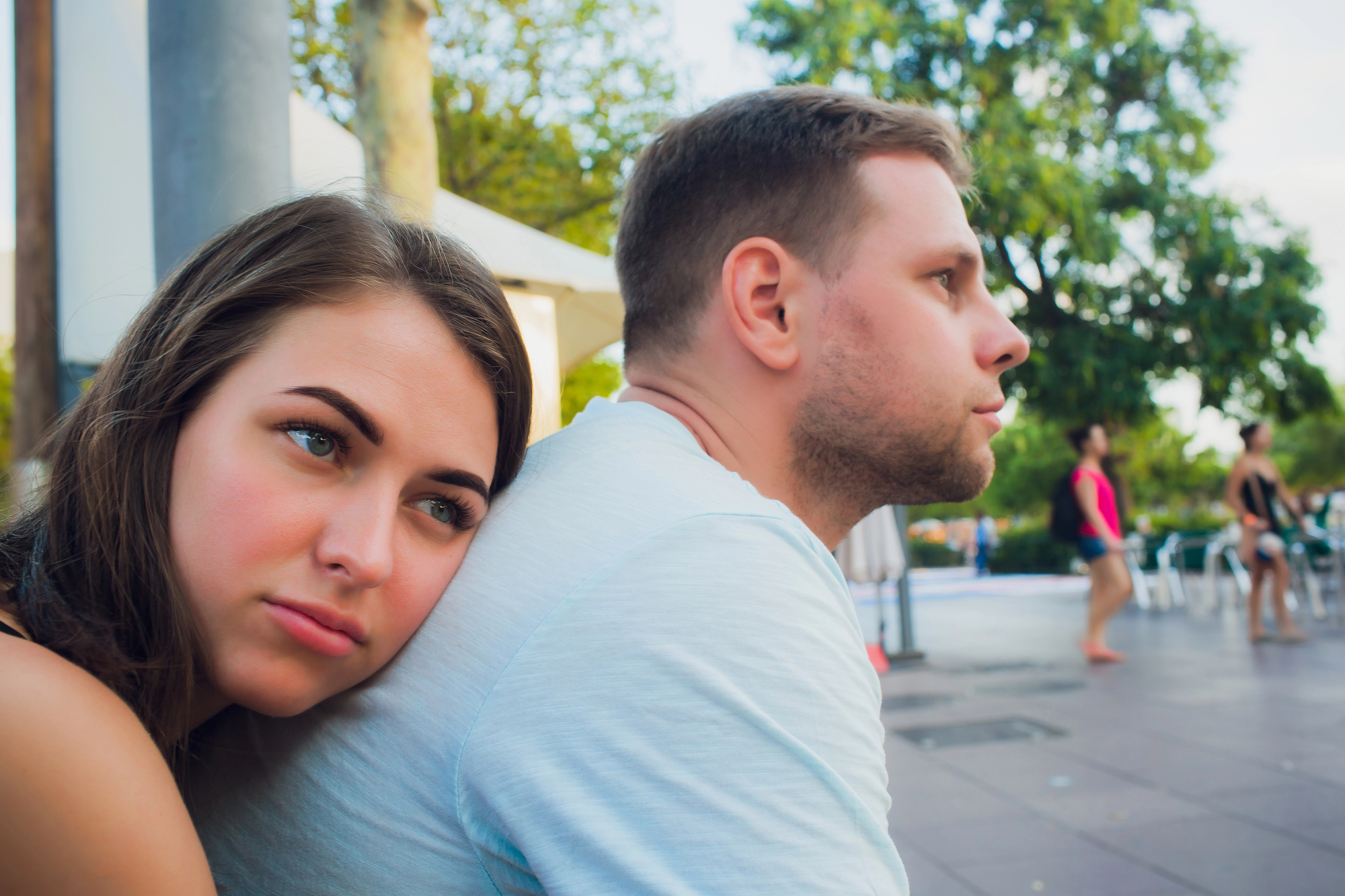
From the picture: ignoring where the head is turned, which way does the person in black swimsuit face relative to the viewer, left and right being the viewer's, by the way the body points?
facing the viewer and to the right of the viewer

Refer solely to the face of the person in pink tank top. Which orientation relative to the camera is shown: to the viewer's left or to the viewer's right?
to the viewer's right

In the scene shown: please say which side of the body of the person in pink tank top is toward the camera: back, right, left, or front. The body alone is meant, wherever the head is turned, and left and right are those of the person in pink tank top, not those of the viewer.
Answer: right

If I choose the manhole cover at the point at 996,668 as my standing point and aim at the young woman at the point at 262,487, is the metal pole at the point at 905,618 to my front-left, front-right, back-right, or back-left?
back-right

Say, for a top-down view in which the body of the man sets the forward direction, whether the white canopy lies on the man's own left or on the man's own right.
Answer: on the man's own left

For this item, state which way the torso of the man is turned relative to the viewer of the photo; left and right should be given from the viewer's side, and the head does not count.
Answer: facing to the right of the viewer

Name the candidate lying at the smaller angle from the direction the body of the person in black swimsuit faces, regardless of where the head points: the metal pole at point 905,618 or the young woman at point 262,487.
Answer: the young woman

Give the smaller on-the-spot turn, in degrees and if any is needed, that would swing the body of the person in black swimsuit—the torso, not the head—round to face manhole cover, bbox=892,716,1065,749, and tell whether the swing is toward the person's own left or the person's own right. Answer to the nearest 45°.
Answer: approximately 45° to the person's own right

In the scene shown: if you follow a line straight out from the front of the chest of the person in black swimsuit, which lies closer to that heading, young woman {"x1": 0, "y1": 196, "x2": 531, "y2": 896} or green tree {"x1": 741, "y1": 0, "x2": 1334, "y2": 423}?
the young woman

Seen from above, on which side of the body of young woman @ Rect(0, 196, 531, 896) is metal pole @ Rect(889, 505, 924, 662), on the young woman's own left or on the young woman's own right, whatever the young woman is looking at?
on the young woman's own left

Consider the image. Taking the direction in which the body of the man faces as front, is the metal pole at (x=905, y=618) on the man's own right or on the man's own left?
on the man's own left
